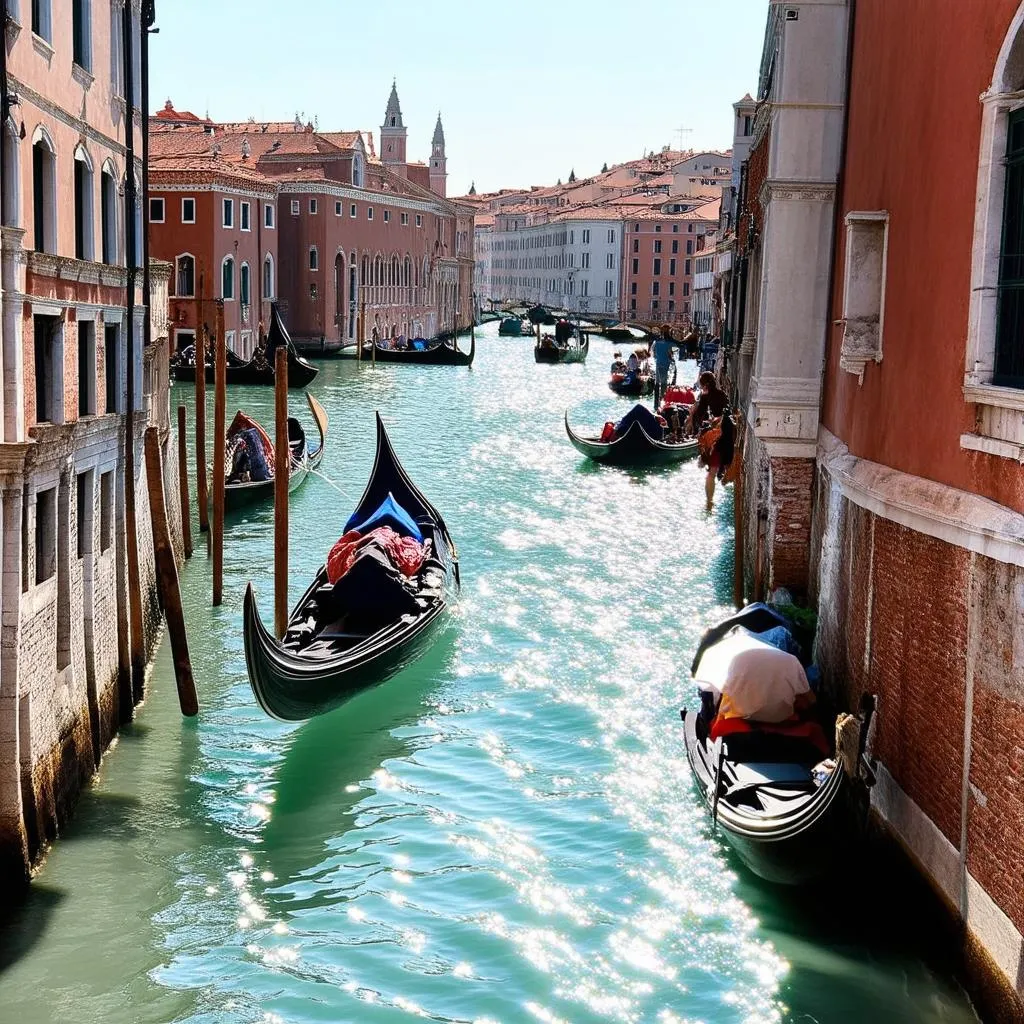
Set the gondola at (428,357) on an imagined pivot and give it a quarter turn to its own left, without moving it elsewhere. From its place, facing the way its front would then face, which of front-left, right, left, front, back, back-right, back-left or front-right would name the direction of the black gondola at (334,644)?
back

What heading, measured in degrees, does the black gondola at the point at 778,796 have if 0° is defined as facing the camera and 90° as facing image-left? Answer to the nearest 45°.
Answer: approximately 0°

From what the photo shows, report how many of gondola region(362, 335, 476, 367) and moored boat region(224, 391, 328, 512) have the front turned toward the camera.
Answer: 0

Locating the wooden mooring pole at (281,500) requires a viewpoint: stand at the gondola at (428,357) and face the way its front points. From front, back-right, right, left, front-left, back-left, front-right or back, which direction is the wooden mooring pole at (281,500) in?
right

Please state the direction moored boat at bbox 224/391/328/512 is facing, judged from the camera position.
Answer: facing away from the viewer and to the right of the viewer

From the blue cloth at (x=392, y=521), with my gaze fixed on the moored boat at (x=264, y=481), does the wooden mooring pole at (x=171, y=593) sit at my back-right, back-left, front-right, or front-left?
back-left

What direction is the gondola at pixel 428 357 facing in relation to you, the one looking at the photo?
facing to the right of the viewer

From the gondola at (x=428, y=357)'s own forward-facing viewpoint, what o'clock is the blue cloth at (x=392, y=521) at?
The blue cloth is roughly at 3 o'clock from the gondola.

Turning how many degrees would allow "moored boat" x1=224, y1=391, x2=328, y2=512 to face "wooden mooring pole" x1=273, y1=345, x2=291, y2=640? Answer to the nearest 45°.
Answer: approximately 135° to its right
